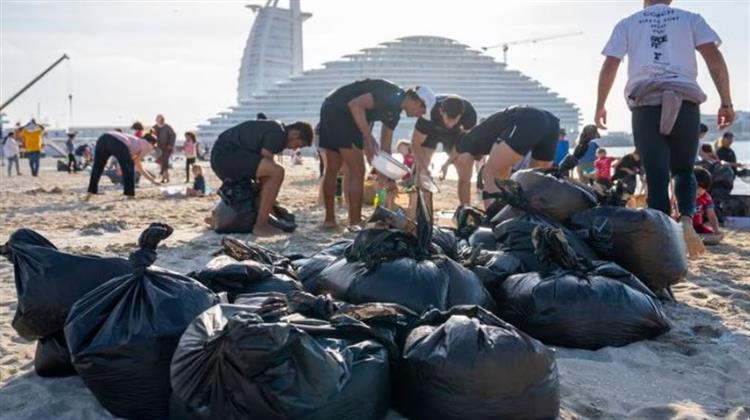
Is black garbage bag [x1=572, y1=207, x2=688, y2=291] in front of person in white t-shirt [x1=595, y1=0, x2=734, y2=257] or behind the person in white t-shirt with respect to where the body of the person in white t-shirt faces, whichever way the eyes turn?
behind

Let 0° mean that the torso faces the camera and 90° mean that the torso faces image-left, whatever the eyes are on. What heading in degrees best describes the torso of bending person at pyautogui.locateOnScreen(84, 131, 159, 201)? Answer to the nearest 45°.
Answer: approximately 270°

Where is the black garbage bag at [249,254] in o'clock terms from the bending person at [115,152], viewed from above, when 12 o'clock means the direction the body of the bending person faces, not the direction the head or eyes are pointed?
The black garbage bag is roughly at 3 o'clock from the bending person.

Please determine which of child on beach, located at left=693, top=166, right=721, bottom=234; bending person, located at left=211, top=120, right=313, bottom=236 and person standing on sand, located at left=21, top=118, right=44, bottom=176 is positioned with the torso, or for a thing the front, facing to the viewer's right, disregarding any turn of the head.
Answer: the bending person

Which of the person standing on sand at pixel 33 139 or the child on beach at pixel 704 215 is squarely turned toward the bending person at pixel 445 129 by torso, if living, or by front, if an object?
the child on beach

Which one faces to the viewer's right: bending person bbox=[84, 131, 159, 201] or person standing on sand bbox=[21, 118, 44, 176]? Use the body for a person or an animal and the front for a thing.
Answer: the bending person

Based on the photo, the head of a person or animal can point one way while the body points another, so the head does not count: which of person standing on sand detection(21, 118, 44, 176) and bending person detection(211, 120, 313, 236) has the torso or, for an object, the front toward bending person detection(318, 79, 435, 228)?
bending person detection(211, 120, 313, 236)

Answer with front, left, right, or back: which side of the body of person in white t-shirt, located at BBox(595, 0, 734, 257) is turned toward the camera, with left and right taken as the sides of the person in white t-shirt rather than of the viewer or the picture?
back
